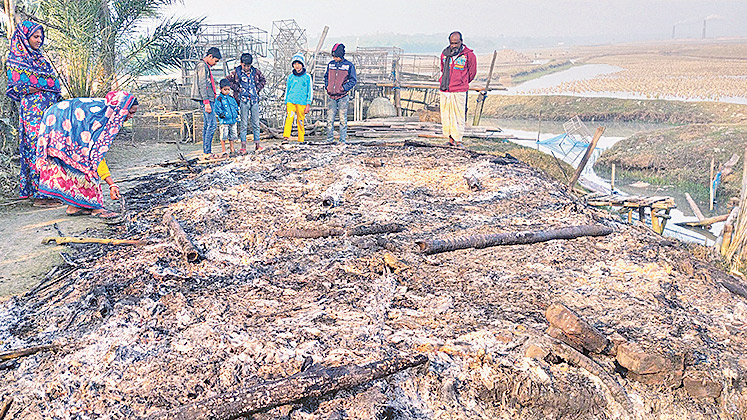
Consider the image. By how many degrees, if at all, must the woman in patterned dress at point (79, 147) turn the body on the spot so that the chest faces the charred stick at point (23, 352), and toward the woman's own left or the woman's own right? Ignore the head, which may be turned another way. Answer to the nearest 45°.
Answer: approximately 90° to the woman's own right

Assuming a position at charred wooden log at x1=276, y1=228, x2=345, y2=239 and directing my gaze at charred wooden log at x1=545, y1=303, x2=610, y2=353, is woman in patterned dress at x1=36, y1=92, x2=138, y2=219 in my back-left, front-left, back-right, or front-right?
back-right

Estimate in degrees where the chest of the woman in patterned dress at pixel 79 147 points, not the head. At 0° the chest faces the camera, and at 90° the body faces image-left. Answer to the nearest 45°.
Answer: approximately 270°

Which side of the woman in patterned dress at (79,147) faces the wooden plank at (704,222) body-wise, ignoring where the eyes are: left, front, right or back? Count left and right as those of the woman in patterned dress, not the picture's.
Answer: front

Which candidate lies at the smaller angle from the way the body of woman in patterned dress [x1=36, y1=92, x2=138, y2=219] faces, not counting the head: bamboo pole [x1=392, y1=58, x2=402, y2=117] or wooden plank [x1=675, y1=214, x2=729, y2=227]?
the wooden plank

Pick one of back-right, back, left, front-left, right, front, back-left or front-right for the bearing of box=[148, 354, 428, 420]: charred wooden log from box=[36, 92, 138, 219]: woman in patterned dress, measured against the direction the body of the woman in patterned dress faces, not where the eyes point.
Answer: right

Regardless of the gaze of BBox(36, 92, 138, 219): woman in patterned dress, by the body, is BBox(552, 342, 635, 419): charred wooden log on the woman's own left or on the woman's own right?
on the woman's own right

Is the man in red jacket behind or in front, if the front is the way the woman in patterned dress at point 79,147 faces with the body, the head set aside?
in front

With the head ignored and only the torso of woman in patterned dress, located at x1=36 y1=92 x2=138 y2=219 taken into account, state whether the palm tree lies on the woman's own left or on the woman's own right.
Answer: on the woman's own left

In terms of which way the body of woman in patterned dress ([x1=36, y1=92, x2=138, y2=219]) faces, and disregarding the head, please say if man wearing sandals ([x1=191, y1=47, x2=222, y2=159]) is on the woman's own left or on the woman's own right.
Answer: on the woman's own left

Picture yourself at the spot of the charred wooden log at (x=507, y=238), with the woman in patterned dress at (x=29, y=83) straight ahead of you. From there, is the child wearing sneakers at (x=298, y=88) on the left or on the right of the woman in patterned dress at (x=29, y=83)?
right

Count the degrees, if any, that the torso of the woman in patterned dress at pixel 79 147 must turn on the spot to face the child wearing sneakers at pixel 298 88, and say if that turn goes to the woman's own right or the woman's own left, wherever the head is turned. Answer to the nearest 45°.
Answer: approximately 45° to the woman's own left

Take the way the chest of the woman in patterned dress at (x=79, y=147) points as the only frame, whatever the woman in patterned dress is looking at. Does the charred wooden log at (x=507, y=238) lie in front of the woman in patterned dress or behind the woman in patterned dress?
in front

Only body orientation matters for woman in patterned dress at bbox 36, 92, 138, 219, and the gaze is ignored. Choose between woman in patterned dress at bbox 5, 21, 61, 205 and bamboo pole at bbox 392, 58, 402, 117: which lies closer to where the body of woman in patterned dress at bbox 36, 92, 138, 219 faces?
the bamboo pole
